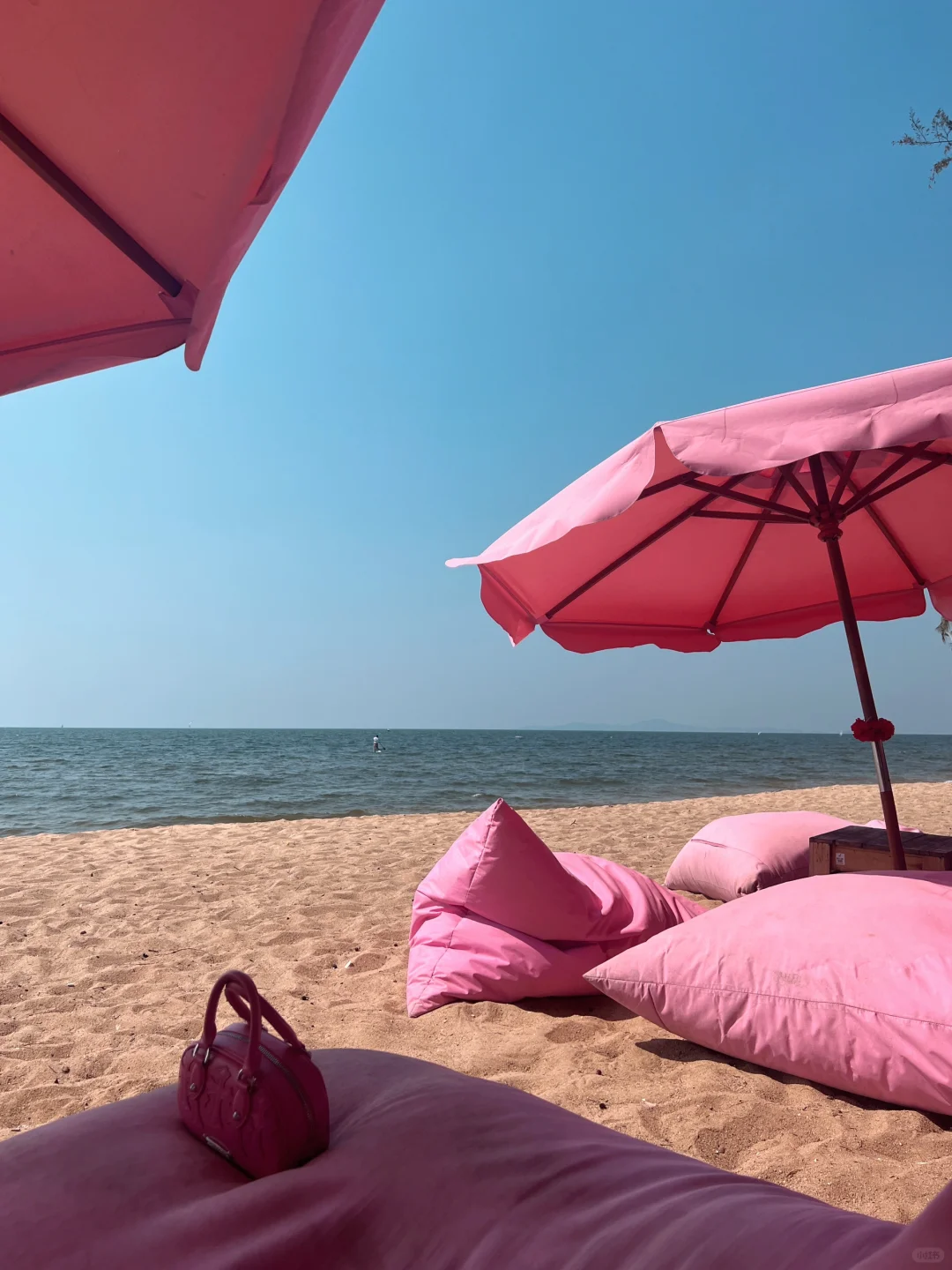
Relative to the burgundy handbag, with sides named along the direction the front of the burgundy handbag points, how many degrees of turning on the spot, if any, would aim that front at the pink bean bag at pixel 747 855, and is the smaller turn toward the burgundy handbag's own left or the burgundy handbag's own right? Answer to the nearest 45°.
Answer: approximately 180°

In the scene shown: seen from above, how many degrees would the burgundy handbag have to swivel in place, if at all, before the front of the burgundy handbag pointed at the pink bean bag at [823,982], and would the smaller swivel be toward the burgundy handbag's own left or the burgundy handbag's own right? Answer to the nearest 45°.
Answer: approximately 180°

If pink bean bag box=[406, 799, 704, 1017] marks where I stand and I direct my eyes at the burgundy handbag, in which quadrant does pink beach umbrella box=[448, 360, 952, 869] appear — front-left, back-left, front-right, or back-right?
back-left

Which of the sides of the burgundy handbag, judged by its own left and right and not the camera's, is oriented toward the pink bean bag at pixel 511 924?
back

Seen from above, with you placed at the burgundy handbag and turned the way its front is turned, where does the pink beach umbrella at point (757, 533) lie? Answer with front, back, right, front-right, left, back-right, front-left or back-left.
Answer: back

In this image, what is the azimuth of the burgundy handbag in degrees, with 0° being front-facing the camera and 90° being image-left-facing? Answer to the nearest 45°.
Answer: approximately 45°
